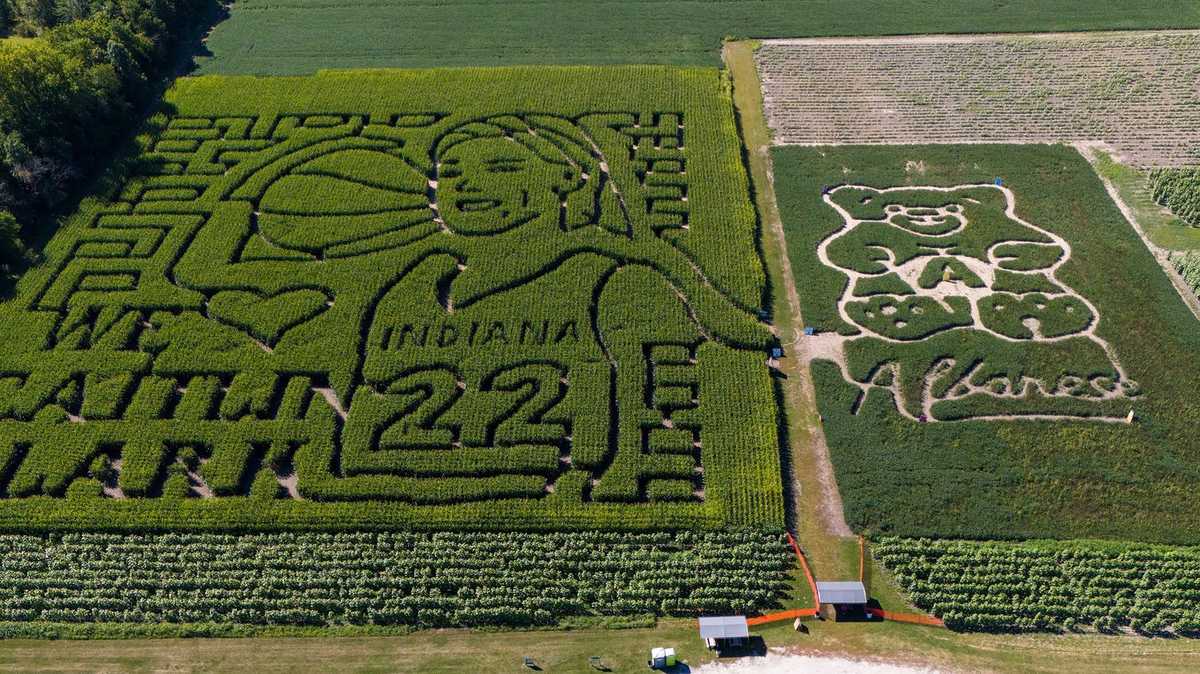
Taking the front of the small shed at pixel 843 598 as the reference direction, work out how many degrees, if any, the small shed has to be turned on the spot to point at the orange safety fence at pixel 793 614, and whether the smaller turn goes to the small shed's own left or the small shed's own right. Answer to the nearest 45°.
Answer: approximately 90° to the small shed's own right

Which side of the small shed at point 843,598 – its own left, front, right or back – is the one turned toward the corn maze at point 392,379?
right

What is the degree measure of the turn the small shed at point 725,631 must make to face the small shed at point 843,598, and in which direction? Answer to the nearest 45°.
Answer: approximately 90° to its left

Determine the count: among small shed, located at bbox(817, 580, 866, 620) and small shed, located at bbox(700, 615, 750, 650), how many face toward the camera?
2

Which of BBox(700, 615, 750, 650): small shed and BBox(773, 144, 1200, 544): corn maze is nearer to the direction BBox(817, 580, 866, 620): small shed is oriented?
the small shed

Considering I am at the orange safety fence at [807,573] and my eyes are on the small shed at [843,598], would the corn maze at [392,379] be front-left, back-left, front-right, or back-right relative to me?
back-right

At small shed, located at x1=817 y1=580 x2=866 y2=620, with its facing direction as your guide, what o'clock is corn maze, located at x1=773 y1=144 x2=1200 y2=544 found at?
The corn maze is roughly at 8 o'clock from the small shed.

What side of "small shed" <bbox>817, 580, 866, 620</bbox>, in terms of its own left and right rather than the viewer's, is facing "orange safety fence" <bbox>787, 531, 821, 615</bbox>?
right

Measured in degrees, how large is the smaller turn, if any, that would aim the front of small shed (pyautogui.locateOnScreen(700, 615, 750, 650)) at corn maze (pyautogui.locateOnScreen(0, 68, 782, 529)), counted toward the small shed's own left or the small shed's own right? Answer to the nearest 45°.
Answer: approximately 90° to the small shed's own right

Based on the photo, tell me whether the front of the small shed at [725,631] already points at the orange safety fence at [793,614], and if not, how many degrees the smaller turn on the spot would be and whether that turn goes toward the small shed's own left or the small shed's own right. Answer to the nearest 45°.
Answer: approximately 135° to the small shed's own left

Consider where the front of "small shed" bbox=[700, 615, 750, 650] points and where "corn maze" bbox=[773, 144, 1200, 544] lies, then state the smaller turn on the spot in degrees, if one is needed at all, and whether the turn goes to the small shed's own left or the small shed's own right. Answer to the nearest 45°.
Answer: approximately 90° to the small shed's own left

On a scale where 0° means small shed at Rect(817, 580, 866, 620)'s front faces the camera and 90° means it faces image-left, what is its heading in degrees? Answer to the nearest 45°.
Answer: approximately 0°

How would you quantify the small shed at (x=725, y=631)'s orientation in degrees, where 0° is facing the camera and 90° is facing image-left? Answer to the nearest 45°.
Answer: approximately 0°
